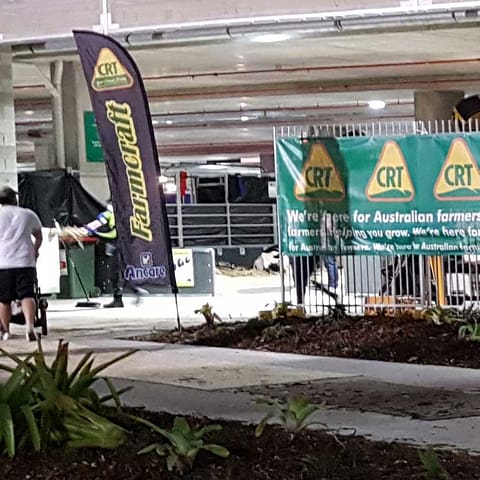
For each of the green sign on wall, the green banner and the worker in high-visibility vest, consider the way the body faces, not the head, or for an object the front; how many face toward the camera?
2

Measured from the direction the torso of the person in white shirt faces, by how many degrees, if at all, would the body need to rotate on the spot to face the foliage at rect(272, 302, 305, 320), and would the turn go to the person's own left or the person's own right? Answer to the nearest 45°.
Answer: approximately 90° to the person's own right

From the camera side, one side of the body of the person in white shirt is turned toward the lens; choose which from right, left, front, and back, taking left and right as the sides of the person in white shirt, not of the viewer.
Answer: back

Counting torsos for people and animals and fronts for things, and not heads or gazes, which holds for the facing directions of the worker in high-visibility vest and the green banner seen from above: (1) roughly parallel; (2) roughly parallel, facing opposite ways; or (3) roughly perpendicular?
roughly perpendicular

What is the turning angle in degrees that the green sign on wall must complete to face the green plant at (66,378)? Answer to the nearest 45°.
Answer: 0° — it already faces it

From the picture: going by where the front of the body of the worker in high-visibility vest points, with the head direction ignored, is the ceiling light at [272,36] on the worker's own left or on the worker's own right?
on the worker's own left

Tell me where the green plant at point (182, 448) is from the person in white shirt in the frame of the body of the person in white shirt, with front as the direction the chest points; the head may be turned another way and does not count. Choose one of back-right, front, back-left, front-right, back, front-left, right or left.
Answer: back

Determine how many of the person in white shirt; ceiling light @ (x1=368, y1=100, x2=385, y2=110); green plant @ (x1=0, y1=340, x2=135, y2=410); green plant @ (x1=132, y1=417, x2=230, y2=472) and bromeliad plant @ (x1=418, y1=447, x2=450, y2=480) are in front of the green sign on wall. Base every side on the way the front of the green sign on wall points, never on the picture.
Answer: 4

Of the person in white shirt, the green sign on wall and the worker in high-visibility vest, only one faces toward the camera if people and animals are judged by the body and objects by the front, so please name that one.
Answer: the green sign on wall

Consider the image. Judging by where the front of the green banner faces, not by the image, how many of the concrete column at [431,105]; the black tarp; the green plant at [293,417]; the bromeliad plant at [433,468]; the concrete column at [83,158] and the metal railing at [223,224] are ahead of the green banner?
2

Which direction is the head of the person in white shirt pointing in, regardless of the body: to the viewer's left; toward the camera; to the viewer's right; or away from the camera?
away from the camera

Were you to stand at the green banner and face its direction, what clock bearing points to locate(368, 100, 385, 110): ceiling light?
The ceiling light is roughly at 6 o'clock from the green banner.

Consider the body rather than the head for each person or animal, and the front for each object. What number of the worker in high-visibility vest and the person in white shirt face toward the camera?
0

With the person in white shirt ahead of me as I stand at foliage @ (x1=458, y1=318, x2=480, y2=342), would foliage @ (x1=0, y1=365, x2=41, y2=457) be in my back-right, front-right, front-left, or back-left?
front-left

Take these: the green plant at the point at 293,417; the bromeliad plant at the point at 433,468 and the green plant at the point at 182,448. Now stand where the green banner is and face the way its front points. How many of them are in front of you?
3

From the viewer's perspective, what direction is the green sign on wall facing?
toward the camera

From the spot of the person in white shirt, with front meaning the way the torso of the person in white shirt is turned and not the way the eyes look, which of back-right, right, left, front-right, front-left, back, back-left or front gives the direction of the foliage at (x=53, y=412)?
back
